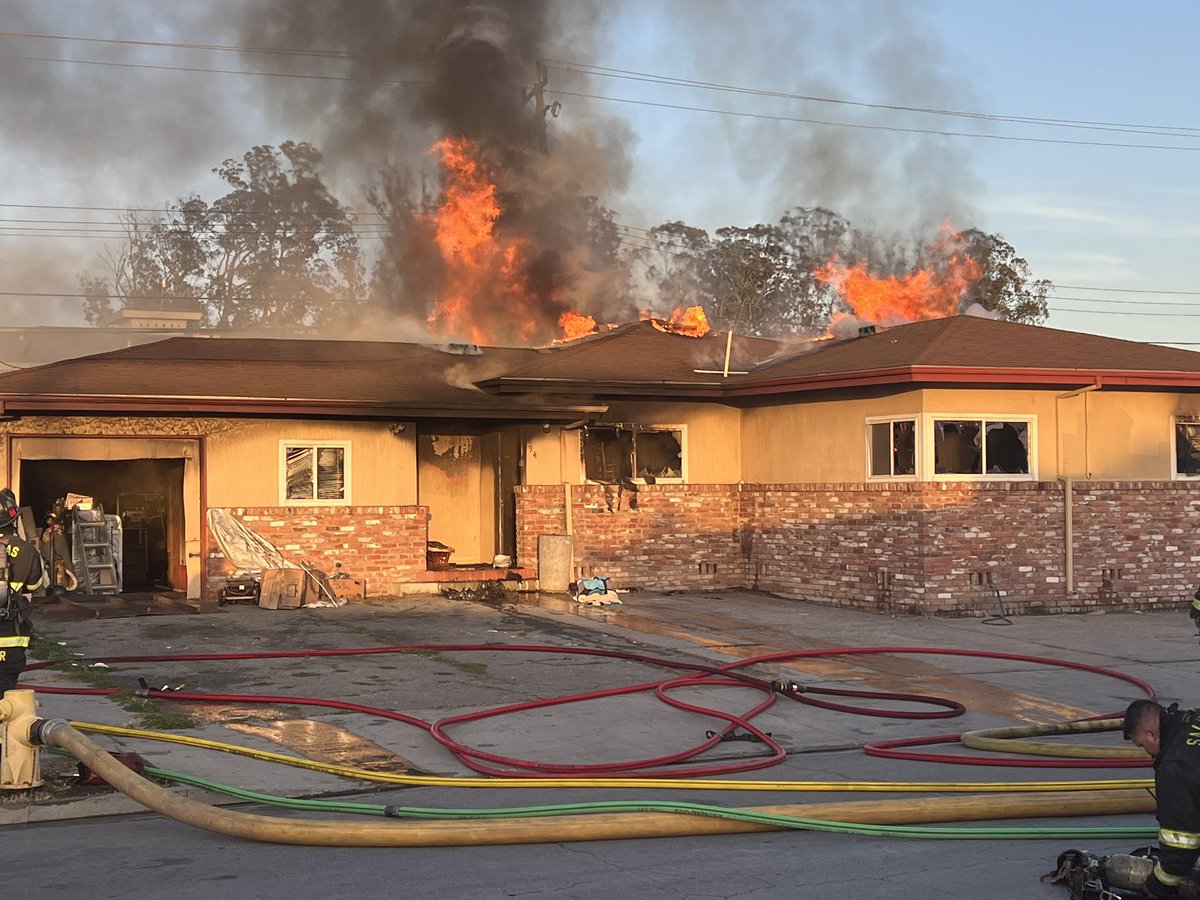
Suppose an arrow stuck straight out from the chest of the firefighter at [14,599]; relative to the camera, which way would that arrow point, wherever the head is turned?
away from the camera

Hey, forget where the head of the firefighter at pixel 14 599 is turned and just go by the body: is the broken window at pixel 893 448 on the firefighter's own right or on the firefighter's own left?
on the firefighter's own right

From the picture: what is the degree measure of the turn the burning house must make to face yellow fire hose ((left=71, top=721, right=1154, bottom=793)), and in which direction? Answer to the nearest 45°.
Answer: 0° — it already faces it

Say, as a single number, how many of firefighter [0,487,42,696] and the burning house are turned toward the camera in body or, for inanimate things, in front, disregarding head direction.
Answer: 1

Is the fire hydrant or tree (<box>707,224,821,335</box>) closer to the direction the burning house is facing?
the fire hydrant

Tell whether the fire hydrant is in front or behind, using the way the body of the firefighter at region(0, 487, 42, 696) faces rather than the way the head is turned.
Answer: behind

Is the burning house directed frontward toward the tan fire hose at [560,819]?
yes

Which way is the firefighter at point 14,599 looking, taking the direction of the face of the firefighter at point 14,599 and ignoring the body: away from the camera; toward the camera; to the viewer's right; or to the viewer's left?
away from the camera

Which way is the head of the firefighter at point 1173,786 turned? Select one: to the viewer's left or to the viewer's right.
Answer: to the viewer's left

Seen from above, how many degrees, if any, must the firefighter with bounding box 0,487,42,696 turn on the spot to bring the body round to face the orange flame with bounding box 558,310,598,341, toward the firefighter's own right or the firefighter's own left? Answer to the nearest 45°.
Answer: approximately 45° to the firefighter's own right

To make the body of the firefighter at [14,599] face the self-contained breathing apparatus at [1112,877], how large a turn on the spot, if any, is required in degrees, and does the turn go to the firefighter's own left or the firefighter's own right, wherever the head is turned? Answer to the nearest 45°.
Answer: approximately 135° to the firefighter's own right

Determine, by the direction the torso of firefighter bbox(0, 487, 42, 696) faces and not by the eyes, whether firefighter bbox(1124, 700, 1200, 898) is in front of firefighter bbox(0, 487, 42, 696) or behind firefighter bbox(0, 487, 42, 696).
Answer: behind

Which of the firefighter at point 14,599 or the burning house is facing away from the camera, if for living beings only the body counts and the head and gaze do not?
the firefighter

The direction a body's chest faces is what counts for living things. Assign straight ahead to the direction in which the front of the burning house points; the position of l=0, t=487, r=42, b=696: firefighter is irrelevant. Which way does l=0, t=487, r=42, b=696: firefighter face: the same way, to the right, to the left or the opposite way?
the opposite way

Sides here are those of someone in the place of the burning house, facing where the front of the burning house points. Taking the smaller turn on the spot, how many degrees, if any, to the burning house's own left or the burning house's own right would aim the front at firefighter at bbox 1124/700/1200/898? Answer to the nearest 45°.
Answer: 0° — it already faces them
